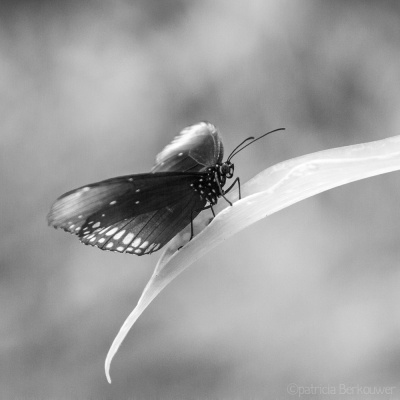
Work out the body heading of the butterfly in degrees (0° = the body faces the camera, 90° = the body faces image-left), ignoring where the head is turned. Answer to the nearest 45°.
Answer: approximately 270°
